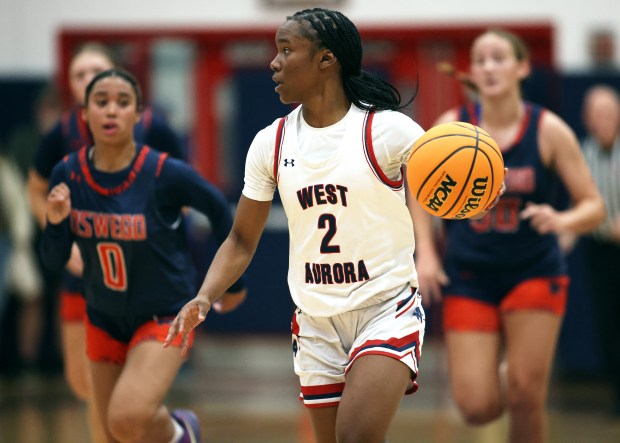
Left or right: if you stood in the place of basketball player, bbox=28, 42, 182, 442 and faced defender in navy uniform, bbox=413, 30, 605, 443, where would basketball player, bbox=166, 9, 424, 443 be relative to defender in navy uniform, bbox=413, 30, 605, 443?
right

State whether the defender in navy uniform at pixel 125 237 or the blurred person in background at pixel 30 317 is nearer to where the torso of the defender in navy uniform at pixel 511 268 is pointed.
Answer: the defender in navy uniform

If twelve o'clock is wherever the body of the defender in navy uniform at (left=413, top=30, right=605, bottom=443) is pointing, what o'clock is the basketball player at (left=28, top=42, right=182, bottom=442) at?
The basketball player is roughly at 3 o'clock from the defender in navy uniform.

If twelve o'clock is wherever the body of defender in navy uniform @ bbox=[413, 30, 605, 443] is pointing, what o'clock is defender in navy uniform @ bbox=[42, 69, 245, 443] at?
defender in navy uniform @ bbox=[42, 69, 245, 443] is roughly at 2 o'clock from defender in navy uniform @ bbox=[413, 30, 605, 443].

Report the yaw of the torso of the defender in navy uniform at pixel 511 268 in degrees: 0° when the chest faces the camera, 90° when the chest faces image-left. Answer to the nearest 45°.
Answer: approximately 0°

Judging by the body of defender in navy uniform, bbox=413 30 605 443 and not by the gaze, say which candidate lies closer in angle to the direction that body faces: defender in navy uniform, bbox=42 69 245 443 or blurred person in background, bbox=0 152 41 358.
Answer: the defender in navy uniform

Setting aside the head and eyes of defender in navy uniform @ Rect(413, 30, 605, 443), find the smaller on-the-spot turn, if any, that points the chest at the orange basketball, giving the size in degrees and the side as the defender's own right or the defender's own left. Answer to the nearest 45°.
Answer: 0° — they already face it

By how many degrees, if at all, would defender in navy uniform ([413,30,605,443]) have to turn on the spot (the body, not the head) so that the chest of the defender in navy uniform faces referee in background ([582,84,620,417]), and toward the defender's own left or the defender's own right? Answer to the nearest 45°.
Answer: approximately 180°

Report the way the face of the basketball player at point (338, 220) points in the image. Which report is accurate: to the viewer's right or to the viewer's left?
to the viewer's left

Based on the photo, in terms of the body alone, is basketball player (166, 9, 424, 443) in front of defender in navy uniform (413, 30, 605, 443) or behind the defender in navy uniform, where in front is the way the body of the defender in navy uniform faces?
in front
